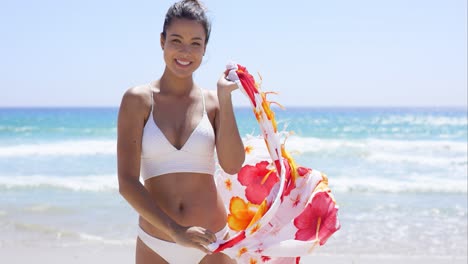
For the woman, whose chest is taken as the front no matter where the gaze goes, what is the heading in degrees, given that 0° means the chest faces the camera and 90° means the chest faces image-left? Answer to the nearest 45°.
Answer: approximately 0°
